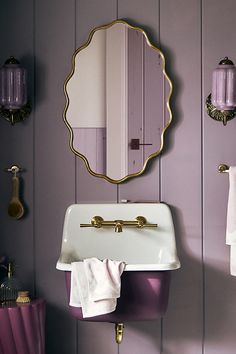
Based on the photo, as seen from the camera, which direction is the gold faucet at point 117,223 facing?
toward the camera

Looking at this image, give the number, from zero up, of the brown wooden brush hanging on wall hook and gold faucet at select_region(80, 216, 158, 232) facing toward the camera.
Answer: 2

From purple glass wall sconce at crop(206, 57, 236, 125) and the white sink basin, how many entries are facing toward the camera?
2

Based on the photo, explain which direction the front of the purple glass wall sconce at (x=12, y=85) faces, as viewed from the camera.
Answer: facing the viewer

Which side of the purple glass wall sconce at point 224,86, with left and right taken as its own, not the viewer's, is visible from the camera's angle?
front

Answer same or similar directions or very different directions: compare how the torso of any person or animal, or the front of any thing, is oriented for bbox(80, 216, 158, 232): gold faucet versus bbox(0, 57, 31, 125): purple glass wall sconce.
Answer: same or similar directions

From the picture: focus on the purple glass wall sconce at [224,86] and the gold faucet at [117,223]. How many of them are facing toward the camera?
2
